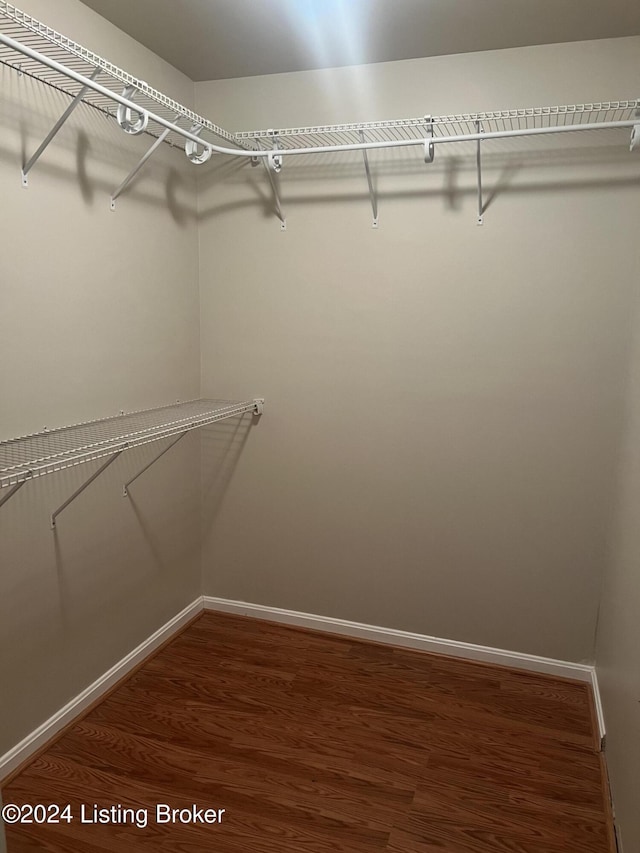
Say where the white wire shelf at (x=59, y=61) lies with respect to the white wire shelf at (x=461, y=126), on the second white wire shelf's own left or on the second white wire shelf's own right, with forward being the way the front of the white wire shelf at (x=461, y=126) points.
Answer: on the second white wire shelf's own right

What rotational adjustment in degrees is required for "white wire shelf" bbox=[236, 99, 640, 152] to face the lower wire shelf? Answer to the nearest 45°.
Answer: approximately 45° to its right

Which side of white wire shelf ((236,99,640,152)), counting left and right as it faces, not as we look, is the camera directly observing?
front
